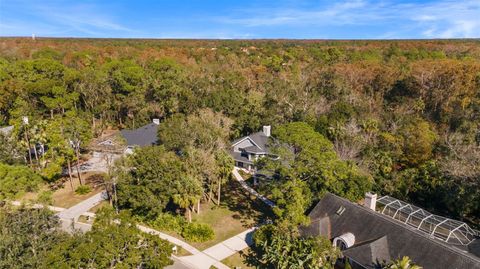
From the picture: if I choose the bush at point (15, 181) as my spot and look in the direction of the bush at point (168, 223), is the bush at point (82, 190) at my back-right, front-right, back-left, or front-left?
front-left

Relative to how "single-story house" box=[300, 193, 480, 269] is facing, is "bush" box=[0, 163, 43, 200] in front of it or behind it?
in front

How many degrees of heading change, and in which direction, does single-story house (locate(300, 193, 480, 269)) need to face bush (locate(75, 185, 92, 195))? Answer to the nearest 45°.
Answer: approximately 45° to its right

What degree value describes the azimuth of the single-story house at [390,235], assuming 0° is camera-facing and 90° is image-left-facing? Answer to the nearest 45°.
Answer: approximately 45°

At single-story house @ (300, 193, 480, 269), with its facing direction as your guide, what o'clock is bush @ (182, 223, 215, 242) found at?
The bush is roughly at 1 o'clock from the single-story house.

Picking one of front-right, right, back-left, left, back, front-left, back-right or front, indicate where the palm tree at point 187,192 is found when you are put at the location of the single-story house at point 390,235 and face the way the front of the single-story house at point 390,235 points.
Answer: front-right
